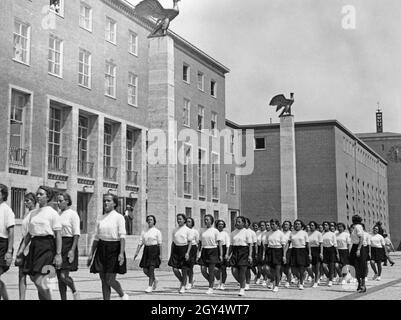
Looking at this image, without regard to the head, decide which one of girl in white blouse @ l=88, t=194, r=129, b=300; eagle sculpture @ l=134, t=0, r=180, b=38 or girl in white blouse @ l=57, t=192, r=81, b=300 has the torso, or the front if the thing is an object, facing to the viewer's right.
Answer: the eagle sculpture

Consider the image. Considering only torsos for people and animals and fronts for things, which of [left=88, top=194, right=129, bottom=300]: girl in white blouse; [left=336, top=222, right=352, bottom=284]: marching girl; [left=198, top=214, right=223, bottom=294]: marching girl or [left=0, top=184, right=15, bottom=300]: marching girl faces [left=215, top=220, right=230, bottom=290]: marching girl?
[left=336, top=222, right=352, bottom=284]: marching girl

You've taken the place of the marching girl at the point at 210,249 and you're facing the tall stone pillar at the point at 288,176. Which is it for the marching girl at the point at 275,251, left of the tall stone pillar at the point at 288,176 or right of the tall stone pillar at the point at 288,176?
right

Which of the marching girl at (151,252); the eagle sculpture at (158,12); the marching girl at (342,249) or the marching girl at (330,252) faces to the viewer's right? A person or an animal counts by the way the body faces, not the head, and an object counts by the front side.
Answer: the eagle sculpture

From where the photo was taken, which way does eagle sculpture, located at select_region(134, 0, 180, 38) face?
to the viewer's right

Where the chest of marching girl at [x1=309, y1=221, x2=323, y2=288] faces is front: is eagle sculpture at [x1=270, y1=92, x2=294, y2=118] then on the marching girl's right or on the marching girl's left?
on the marching girl's right

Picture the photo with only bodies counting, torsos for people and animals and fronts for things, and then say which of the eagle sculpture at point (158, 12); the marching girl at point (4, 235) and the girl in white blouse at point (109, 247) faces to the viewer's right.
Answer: the eagle sculpture

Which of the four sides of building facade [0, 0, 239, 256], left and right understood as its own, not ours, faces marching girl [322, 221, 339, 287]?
front

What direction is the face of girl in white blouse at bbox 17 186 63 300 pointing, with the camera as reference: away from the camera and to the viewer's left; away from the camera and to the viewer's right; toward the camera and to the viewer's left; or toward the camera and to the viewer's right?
toward the camera and to the viewer's left

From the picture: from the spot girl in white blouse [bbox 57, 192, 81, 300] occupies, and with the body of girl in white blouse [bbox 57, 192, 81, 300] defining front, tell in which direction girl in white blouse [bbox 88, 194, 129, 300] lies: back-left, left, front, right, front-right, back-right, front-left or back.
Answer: left

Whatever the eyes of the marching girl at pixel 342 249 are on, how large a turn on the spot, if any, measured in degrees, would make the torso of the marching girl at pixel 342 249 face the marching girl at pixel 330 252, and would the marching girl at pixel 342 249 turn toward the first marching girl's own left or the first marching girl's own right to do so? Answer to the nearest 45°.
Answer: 0° — they already face them

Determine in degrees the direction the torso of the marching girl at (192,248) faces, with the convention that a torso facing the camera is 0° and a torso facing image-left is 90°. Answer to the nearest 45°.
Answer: approximately 45°

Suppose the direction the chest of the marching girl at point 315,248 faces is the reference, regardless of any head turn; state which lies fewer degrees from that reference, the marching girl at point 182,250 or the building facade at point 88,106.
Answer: the marching girl
